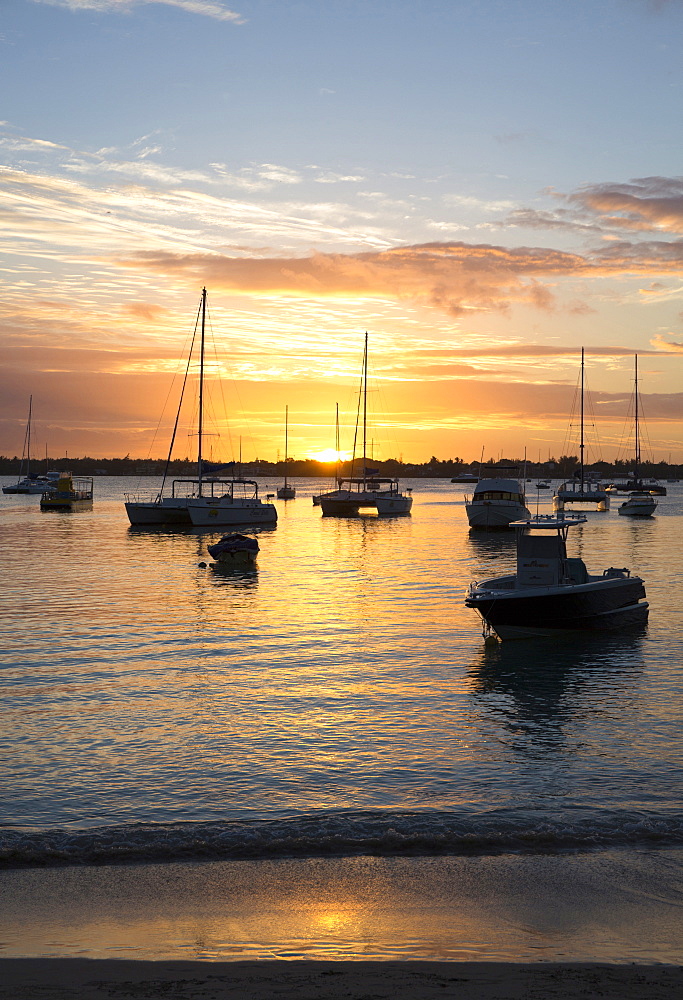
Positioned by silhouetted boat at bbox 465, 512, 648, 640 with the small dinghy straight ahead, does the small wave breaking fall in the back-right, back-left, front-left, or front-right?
back-left

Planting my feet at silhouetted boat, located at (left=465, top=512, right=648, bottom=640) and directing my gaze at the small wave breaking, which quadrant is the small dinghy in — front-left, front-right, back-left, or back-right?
back-right

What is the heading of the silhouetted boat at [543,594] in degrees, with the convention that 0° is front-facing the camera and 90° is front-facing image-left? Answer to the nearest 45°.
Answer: approximately 45°

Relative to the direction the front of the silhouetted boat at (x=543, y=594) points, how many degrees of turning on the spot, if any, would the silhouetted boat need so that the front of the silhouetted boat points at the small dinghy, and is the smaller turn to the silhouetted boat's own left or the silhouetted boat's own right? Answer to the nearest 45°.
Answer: approximately 90° to the silhouetted boat's own right

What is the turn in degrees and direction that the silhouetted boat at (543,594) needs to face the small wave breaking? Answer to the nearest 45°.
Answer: approximately 45° to its left
